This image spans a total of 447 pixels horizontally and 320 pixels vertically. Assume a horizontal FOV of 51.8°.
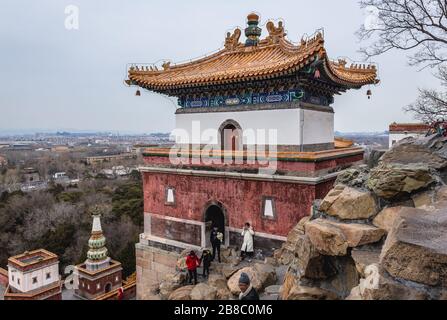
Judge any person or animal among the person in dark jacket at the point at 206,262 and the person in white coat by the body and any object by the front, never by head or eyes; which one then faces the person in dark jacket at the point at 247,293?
the person in white coat
